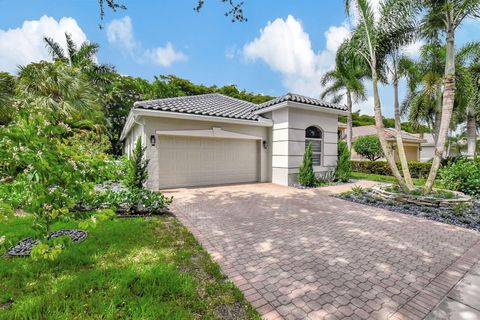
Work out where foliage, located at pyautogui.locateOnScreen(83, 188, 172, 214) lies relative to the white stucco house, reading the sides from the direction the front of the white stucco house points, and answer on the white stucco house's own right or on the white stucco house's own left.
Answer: on the white stucco house's own right

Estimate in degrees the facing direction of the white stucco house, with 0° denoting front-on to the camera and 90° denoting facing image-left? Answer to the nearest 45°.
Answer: approximately 315°

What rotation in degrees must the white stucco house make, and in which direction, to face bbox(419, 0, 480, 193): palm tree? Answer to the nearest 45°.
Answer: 0° — it already faces it

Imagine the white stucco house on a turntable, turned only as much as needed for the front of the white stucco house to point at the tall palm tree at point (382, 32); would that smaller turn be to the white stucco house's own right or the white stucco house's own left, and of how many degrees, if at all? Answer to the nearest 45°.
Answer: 0° — it already faces it

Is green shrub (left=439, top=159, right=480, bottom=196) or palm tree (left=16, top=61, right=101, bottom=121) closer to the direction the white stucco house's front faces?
the green shrub

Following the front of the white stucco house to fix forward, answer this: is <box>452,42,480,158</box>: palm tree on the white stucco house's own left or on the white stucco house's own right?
on the white stucco house's own left

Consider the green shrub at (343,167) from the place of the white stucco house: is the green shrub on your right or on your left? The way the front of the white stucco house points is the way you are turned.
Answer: on your left

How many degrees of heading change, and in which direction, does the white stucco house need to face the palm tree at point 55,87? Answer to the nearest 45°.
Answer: approximately 135° to its right

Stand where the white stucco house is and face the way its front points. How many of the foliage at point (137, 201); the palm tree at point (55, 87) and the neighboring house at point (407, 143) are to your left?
1

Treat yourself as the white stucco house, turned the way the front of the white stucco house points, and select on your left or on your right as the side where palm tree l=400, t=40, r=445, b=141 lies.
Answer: on your left
